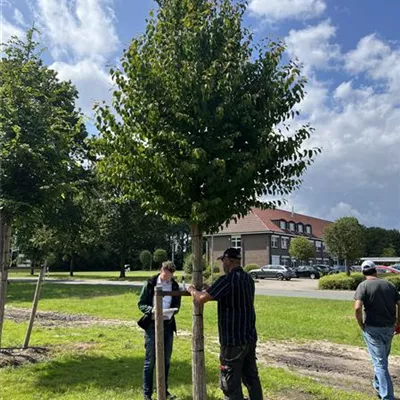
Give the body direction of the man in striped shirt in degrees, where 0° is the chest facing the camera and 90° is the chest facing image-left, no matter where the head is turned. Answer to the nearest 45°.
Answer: approximately 135°

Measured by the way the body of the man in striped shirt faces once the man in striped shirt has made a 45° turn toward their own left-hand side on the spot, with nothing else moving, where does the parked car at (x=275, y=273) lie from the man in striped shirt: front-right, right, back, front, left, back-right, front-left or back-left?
right

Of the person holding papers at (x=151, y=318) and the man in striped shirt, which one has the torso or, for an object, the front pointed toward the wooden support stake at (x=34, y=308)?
the man in striped shirt

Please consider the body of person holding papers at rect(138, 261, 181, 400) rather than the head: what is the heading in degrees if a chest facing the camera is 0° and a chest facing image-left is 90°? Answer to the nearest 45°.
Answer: approximately 315°

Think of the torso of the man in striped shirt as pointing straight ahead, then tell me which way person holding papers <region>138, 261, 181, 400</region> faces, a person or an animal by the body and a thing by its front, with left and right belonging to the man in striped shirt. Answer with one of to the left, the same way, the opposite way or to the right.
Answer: the opposite way

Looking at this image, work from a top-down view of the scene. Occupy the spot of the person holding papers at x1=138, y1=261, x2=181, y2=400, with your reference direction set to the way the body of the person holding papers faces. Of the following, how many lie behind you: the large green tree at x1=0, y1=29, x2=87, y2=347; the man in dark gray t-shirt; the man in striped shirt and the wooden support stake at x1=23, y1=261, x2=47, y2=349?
2

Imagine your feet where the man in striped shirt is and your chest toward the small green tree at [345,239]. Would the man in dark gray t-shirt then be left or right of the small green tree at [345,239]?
right

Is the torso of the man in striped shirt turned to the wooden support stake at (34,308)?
yes

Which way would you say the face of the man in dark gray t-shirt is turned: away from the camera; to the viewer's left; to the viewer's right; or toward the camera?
away from the camera

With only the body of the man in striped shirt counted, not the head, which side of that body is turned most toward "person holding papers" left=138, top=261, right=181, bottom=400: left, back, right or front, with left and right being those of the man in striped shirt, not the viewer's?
front

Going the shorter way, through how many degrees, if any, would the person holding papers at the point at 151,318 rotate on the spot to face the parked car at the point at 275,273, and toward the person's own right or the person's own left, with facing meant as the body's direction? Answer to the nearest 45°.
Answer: approximately 135° to the person's own left
